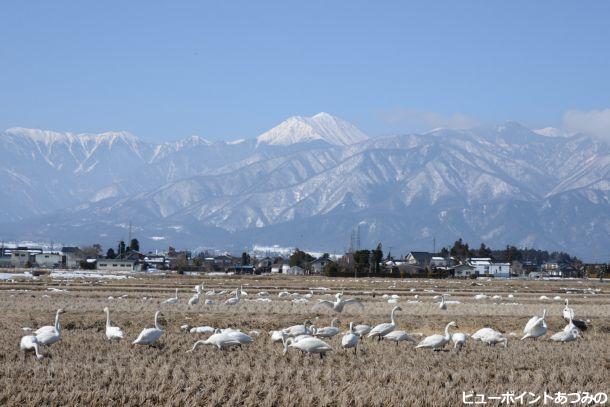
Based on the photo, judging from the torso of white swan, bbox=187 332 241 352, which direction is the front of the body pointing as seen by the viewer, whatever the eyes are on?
to the viewer's left

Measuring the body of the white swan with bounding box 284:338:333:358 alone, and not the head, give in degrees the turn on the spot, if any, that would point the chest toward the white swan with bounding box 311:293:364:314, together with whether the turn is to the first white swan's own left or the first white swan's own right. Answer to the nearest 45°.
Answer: approximately 90° to the first white swan's own right

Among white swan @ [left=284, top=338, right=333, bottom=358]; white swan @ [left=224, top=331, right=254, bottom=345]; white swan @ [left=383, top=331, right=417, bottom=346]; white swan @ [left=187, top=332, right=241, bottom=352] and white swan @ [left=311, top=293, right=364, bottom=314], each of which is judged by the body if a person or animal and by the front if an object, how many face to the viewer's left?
3

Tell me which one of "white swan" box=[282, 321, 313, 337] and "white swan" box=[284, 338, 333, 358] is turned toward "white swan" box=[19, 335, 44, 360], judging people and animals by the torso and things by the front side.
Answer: "white swan" box=[284, 338, 333, 358]

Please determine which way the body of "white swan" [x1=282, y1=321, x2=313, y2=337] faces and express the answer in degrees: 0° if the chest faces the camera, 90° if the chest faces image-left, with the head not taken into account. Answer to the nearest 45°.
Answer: approximately 270°

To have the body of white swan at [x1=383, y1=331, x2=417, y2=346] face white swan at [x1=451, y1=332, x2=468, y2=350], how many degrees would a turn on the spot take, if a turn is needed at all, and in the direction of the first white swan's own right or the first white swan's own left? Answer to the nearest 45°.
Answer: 0° — it already faces it

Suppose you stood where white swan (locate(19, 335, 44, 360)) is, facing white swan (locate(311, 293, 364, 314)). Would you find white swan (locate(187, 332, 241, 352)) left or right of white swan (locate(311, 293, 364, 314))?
right

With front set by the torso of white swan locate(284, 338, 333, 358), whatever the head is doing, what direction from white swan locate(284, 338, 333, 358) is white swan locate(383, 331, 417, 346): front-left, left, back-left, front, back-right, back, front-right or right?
back-right
